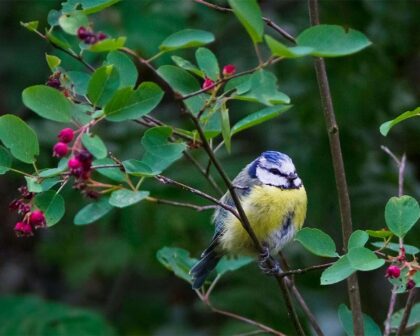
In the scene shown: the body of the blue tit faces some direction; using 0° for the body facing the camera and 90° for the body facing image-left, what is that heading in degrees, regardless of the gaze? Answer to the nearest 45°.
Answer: approximately 315°

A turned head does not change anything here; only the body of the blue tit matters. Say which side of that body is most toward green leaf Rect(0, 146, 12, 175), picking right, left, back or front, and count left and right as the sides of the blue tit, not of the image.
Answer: right

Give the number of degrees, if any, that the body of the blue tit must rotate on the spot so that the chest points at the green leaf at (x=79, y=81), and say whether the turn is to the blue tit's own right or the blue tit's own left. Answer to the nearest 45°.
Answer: approximately 90° to the blue tit's own right

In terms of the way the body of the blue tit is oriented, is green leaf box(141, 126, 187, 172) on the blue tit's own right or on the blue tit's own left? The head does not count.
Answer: on the blue tit's own right
